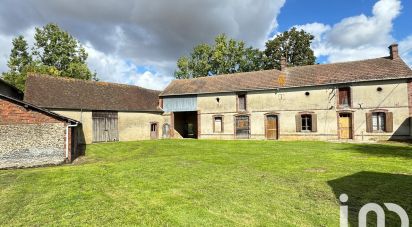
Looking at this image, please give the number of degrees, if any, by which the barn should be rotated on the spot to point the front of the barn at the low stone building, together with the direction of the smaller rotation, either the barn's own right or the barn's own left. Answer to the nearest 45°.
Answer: approximately 45° to the barn's own right

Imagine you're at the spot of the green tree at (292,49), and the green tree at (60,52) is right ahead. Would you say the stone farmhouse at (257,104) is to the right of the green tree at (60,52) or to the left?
left

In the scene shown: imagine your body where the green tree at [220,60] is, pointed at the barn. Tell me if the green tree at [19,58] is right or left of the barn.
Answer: right

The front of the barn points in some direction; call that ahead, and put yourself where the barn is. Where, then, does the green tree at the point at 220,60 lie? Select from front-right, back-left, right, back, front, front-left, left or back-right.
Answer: left

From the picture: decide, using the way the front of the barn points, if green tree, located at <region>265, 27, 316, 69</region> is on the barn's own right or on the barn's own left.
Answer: on the barn's own left

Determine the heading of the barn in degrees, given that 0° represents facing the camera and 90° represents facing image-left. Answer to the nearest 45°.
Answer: approximately 315°
